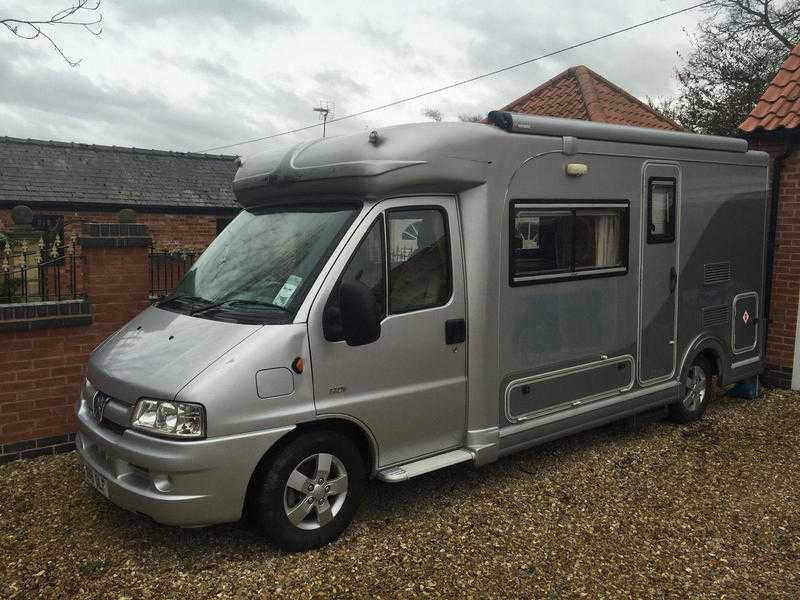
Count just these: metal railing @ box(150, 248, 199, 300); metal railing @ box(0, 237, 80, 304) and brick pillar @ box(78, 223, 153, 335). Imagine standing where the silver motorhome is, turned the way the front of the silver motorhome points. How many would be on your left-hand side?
0

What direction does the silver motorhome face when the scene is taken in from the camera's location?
facing the viewer and to the left of the viewer

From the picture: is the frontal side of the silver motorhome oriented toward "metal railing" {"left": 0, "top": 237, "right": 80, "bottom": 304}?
no

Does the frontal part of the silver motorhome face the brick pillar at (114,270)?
no

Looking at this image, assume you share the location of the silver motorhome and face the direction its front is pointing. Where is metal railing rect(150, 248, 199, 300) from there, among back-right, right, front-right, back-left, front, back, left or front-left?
right
